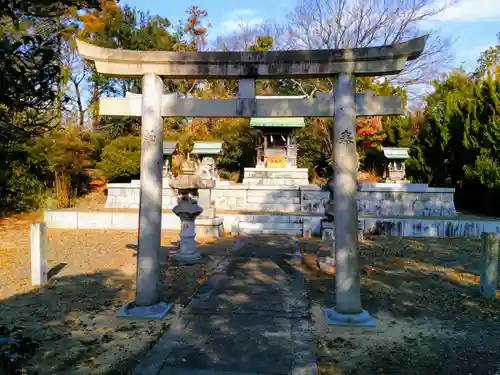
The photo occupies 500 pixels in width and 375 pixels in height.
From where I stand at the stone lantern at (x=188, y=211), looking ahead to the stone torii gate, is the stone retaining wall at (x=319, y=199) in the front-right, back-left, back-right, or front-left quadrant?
back-left

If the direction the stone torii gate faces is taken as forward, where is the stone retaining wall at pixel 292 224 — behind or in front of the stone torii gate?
behind

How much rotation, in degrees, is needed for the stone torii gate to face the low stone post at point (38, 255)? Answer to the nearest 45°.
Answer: approximately 135° to its right

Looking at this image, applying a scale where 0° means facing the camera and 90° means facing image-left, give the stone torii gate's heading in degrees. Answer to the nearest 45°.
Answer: approximately 0°

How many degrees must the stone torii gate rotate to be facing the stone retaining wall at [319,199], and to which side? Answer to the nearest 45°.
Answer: approximately 180°

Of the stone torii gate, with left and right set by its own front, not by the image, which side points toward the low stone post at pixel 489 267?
left

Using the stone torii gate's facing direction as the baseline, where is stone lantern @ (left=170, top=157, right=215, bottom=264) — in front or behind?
behind
